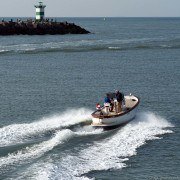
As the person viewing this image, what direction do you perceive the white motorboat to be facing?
facing away from the viewer and to the right of the viewer
